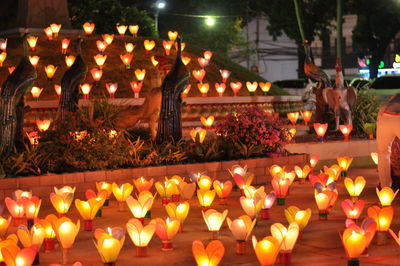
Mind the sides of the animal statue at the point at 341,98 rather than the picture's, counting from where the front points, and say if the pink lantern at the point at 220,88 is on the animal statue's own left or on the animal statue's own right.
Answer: on the animal statue's own right

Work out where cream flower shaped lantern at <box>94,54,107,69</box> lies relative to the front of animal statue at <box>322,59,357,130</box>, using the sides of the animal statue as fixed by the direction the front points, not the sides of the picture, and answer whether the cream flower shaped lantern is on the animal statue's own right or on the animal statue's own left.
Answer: on the animal statue's own right

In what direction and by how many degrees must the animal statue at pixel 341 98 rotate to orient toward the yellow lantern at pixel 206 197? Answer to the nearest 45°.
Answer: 0° — it already faces it

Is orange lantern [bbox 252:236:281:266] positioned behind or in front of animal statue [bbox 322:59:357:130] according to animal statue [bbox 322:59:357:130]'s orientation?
in front

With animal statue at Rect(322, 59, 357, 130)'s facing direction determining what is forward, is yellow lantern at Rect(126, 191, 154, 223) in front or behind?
in front

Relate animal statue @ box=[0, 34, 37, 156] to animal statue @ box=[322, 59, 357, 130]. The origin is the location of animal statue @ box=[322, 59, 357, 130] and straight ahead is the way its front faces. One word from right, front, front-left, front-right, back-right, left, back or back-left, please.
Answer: front-right
